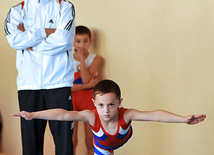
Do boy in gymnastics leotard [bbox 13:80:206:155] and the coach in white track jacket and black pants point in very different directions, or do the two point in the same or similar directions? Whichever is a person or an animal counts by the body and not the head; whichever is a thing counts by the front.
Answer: same or similar directions

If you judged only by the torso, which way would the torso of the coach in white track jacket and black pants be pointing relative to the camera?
toward the camera

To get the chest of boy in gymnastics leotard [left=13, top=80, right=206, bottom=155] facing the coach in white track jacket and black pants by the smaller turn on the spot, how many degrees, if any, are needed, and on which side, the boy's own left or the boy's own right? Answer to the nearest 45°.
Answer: approximately 135° to the boy's own right

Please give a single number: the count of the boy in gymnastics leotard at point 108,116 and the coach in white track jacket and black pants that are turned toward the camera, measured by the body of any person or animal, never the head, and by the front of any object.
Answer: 2

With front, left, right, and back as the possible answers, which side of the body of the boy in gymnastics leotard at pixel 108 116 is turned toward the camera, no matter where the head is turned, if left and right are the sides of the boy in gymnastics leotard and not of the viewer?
front

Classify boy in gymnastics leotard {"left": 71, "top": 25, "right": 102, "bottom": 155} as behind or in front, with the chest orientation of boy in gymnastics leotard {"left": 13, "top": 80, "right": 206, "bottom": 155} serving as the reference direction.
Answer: behind
